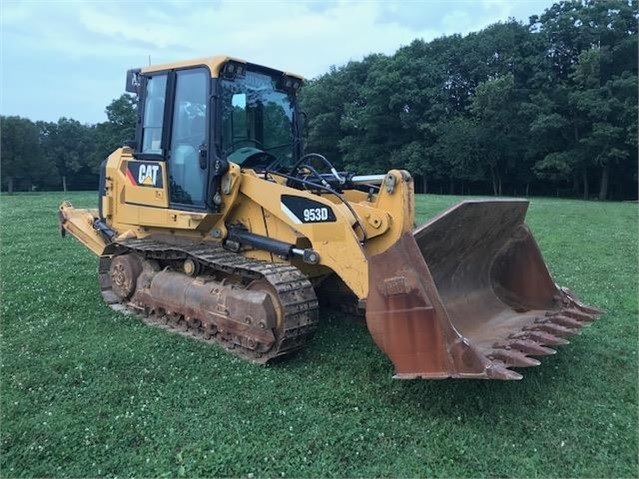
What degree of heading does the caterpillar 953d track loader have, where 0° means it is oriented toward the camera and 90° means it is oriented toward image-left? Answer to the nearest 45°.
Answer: approximately 315°
